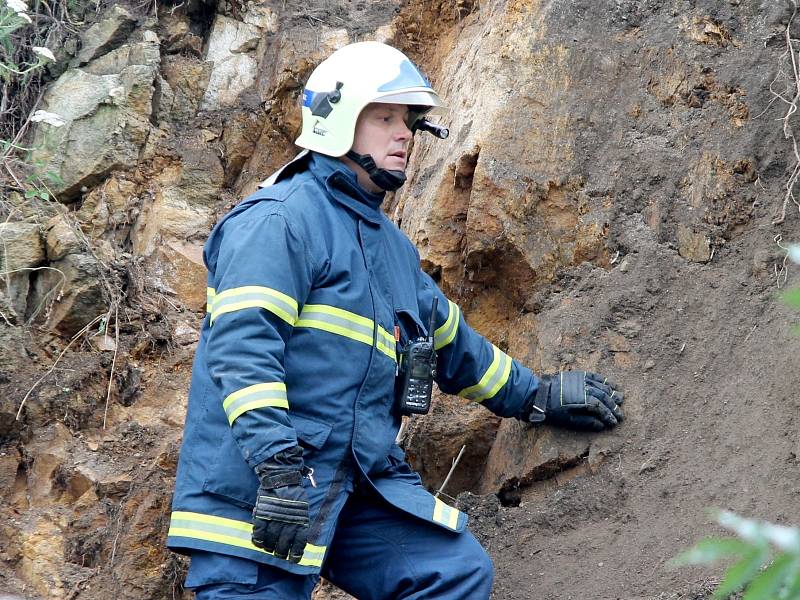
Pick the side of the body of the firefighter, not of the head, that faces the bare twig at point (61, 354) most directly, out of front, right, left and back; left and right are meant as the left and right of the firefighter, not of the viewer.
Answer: back

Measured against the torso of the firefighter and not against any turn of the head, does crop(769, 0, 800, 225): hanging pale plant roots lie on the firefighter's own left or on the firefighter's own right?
on the firefighter's own left

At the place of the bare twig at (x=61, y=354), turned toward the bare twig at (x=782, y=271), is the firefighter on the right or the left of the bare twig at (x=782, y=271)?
right

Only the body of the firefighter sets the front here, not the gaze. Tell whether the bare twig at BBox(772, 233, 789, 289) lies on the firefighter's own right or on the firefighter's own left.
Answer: on the firefighter's own left

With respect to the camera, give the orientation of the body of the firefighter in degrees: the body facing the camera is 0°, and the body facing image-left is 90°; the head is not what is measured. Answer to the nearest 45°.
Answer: approximately 315°

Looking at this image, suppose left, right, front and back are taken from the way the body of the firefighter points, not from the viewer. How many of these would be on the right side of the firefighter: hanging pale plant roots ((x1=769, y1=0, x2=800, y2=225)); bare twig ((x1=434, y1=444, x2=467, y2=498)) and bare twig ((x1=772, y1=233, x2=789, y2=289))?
0
